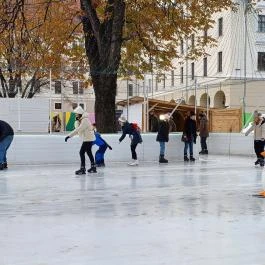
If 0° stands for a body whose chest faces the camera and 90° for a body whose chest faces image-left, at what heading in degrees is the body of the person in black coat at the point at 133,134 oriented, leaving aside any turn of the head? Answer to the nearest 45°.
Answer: approximately 90°

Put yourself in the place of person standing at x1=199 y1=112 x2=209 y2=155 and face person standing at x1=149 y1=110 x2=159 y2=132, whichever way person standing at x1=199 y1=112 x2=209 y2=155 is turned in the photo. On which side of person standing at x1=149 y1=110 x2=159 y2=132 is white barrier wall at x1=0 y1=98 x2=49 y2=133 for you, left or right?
left

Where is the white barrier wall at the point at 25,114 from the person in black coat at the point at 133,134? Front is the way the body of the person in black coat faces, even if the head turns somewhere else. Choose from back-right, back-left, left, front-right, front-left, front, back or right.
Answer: front-right

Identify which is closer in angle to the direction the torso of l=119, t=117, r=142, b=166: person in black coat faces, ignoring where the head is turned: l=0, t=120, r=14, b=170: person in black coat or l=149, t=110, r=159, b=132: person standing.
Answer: the person in black coat

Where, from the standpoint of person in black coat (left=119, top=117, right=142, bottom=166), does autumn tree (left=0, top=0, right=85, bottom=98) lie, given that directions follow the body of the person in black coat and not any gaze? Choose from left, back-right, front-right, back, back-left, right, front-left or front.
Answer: front-right

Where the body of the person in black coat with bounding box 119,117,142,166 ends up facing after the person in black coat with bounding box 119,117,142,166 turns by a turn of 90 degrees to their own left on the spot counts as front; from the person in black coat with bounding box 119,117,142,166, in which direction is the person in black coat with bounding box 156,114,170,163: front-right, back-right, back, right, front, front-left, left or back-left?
back-left

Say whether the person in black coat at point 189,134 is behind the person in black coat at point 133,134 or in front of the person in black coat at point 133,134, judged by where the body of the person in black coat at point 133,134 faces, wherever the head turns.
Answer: behind

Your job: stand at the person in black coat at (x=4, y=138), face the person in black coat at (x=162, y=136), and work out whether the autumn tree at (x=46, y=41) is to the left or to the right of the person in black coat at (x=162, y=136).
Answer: left

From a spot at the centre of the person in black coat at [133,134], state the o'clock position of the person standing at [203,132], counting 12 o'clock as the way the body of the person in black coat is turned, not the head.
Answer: The person standing is roughly at 4 o'clock from the person in black coat.
